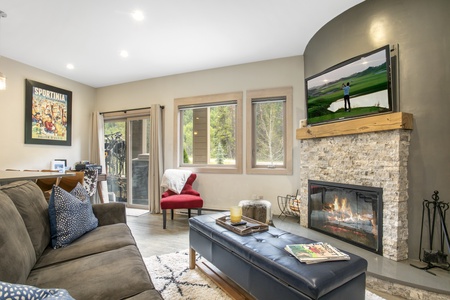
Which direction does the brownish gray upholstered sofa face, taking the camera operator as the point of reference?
facing to the right of the viewer

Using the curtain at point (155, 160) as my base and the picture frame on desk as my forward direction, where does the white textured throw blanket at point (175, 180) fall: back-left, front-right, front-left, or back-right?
back-left

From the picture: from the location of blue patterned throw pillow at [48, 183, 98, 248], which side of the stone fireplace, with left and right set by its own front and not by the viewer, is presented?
front

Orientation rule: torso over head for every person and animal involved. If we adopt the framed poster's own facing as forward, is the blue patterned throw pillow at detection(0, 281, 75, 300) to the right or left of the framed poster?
on its right

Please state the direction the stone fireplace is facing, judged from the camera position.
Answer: facing the viewer and to the left of the viewer

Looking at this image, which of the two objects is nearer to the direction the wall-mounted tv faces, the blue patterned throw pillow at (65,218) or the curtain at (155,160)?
the blue patterned throw pillow

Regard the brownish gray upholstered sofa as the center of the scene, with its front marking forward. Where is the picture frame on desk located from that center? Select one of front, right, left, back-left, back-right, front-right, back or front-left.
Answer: left

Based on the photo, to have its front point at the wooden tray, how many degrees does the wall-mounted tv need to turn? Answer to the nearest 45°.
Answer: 0° — it already faces it

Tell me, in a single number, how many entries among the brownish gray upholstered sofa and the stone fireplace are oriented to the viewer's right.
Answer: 1

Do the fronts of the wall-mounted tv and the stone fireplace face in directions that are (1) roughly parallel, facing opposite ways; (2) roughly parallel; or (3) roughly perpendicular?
roughly parallel

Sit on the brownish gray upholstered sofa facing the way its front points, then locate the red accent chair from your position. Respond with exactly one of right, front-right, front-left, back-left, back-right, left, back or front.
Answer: front-left

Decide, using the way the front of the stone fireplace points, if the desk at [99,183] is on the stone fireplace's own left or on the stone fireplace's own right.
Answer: on the stone fireplace's own right

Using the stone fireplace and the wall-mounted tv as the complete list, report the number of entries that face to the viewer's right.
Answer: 0

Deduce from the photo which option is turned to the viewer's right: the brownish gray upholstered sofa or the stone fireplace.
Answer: the brownish gray upholstered sofa

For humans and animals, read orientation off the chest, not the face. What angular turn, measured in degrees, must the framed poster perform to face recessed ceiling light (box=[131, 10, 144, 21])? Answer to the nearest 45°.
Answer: approximately 45° to its right

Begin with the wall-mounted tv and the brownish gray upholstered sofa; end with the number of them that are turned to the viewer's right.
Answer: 1

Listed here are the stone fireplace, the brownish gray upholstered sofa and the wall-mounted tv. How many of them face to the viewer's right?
1
